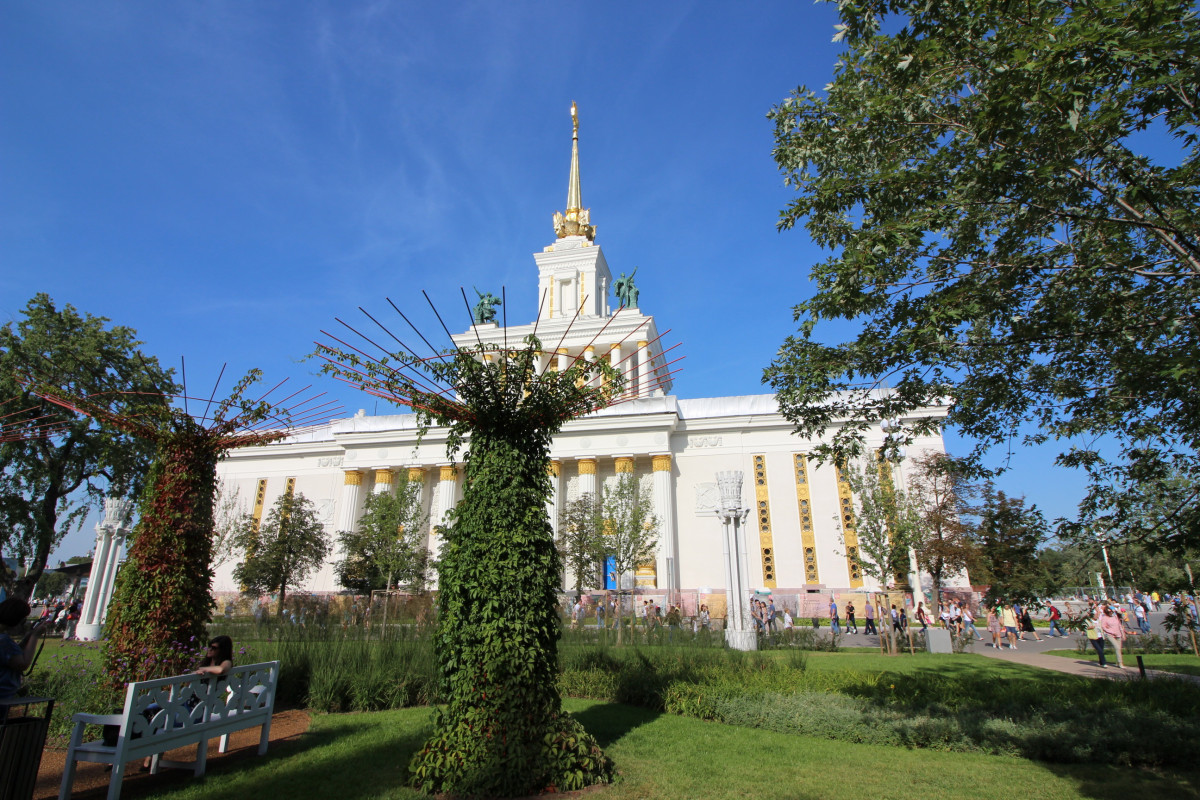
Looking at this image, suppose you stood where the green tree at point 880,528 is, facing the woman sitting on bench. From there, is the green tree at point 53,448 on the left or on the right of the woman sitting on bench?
right

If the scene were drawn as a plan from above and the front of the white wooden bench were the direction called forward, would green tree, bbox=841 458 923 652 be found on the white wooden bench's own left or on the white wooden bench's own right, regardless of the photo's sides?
on the white wooden bench's own right

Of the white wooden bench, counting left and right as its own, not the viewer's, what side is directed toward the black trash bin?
left

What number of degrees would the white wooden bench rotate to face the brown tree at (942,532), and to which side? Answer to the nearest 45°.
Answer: approximately 135° to its right

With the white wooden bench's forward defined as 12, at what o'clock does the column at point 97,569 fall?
The column is roughly at 1 o'clock from the white wooden bench.

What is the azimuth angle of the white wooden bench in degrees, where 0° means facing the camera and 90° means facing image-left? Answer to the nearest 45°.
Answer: approximately 135°

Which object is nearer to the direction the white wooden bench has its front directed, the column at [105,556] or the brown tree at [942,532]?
the column

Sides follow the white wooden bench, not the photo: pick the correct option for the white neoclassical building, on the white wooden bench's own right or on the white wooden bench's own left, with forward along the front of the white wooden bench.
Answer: on the white wooden bench's own right
